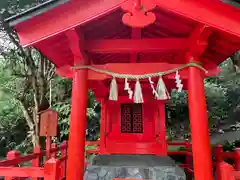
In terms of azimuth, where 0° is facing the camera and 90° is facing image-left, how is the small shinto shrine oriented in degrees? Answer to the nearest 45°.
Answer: approximately 0°

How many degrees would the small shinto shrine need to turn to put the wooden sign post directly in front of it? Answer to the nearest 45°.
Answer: approximately 135° to its right
